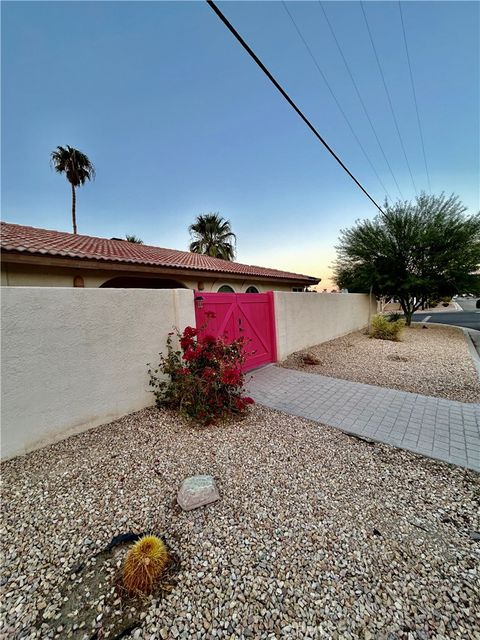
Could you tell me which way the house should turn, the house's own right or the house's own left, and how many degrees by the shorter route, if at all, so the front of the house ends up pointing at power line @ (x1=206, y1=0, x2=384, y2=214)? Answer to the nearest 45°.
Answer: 0° — it already faces it

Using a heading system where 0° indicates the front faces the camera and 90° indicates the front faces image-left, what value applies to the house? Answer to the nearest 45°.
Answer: approximately 315°

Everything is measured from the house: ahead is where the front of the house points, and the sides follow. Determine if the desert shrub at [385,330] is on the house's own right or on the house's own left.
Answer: on the house's own left

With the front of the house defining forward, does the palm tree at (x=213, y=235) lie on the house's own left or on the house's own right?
on the house's own left

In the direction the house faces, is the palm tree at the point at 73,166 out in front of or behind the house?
behind

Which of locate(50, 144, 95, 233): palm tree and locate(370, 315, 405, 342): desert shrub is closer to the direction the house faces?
the desert shrub

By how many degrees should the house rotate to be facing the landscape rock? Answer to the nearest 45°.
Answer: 0° — it already faces it

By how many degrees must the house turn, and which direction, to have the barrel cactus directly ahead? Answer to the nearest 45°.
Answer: approximately 45° to its right

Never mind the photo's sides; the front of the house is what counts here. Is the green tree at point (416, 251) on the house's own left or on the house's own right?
on the house's own left

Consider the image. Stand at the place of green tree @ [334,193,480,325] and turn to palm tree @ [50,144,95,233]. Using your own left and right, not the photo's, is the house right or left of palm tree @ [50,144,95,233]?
left
